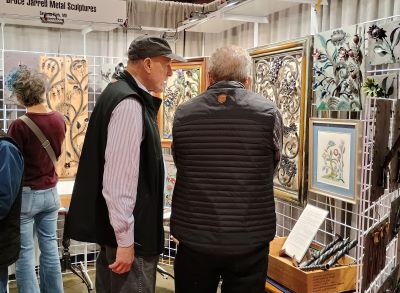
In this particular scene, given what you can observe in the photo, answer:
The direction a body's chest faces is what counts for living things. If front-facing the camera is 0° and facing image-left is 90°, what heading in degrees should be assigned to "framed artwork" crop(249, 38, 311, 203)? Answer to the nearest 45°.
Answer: approximately 45°

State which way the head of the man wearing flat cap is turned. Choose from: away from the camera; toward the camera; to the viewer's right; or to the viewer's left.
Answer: to the viewer's right

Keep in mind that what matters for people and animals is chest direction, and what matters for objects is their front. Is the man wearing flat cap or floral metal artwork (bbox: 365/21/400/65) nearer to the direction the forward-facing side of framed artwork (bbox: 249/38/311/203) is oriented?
the man wearing flat cap

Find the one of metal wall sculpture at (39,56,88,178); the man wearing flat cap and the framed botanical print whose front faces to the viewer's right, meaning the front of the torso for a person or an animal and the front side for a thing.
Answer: the man wearing flat cap

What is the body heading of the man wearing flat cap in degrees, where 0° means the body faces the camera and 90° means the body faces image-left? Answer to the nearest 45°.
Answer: approximately 270°

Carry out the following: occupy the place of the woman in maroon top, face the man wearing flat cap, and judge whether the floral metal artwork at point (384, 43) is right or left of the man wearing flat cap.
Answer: left

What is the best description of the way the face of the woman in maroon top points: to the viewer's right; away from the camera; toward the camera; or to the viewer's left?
away from the camera

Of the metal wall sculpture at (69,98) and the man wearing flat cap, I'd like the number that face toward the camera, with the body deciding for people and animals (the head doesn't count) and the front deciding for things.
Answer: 1

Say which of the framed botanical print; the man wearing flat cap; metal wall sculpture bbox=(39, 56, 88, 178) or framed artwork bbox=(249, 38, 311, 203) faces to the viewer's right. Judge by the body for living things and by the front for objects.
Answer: the man wearing flat cap
